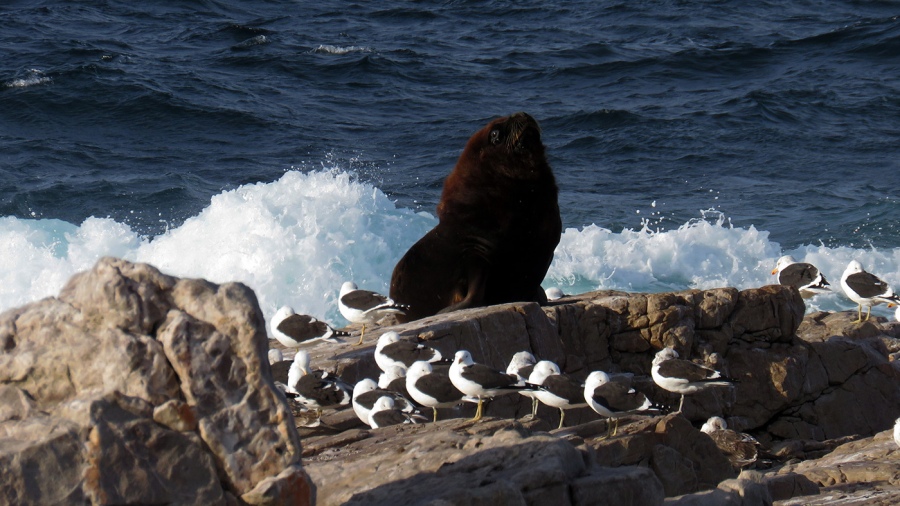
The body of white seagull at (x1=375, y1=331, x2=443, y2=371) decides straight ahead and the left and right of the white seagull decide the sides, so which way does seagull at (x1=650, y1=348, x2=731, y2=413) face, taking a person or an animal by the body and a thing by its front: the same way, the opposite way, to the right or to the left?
the same way

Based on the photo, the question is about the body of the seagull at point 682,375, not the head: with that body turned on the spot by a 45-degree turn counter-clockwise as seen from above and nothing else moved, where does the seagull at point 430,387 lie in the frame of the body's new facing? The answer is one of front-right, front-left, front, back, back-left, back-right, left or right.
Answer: front

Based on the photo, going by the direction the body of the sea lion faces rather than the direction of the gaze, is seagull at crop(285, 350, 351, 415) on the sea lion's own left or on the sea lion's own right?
on the sea lion's own right

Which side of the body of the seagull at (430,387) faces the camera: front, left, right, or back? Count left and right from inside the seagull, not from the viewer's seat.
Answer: left

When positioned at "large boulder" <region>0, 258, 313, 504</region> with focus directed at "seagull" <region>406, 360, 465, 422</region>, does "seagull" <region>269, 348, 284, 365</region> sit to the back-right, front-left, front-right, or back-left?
front-left

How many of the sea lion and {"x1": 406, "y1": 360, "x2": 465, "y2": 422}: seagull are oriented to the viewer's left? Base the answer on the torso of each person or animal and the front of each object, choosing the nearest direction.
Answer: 1

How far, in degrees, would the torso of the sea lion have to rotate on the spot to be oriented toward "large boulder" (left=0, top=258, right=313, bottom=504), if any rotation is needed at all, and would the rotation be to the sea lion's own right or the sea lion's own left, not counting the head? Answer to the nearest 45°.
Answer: approximately 45° to the sea lion's own right

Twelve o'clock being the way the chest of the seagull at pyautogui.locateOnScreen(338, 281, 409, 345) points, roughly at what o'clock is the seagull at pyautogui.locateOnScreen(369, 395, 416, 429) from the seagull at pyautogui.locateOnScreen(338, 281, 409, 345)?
the seagull at pyautogui.locateOnScreen(369, 395, 416, 429) is roughly at 9 o'clock from the seagull at pyautogui.locateOnScreen(338, 281, 409, 345).

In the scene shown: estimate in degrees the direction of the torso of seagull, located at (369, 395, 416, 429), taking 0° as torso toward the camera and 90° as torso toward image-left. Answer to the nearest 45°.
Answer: approximately 90°

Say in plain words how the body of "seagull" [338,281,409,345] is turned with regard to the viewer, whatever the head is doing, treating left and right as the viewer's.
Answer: facing to the left of the viewer

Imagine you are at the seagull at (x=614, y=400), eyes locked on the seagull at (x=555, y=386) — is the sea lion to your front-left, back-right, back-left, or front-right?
front-right

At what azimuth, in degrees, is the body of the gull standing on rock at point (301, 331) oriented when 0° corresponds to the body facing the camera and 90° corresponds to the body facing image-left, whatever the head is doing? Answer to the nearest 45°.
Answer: approximately 90°

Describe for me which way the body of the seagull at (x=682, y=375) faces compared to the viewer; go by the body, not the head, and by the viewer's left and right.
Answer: facing to the left of the viewer

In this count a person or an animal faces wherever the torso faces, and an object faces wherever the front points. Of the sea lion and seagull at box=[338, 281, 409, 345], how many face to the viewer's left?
1

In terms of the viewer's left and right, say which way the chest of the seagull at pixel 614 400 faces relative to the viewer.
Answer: facing to the left of the viewer

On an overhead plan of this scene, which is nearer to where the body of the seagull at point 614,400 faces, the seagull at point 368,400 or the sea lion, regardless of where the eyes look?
the seagull

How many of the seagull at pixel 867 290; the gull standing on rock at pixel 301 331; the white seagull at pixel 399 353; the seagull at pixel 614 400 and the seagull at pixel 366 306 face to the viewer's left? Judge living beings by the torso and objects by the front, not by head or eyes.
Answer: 5

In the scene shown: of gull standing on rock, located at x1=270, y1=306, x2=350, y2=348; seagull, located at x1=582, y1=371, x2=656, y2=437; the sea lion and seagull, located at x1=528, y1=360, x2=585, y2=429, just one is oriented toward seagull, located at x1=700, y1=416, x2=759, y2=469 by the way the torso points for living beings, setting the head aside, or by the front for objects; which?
the sea lion
